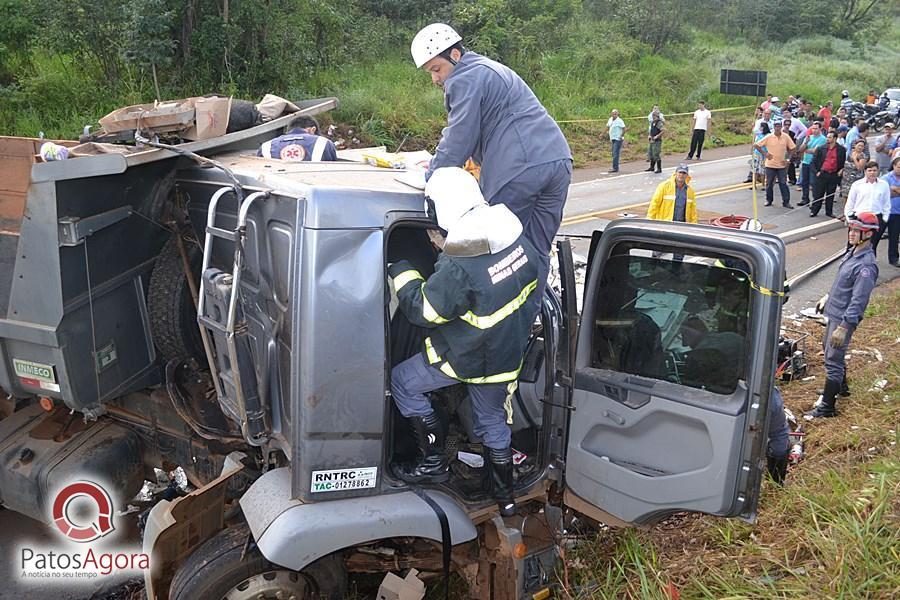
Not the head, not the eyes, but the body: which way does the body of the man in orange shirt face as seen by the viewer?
toward the camera

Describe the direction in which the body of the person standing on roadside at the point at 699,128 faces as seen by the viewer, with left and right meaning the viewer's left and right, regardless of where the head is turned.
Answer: facing the viewer and to the left of the viewer

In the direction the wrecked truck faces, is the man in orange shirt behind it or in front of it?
in front

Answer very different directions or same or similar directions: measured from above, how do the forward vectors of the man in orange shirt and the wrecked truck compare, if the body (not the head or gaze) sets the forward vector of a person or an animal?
very different directions

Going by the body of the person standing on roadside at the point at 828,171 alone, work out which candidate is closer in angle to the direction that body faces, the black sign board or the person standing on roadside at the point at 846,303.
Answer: the person standing on roadside

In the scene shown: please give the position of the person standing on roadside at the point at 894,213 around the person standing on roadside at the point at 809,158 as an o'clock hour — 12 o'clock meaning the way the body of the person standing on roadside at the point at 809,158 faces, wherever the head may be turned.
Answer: the person standing on roadside at the point at 894,213 is roughly at 10 o'clock from the person standing on roadside at the point at 809,158.

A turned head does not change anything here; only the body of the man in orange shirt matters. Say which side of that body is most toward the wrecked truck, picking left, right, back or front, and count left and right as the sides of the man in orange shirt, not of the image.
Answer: front

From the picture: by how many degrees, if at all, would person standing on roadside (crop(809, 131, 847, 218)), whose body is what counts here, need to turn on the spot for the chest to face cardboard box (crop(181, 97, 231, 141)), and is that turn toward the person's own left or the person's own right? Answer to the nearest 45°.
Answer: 0° — they already face it

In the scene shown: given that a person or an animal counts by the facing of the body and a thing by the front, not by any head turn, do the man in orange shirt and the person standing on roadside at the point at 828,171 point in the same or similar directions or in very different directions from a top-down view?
same or similar directions

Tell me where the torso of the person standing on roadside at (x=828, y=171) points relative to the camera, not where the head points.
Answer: toward the camera

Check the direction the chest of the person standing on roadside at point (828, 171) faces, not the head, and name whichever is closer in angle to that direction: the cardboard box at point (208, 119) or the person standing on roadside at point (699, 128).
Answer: the cardboard box

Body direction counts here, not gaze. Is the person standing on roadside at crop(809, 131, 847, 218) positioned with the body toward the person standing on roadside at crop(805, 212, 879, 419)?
yes

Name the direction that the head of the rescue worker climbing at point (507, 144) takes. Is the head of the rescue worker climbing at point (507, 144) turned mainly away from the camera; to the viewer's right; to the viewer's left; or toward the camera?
to the viewer's left
